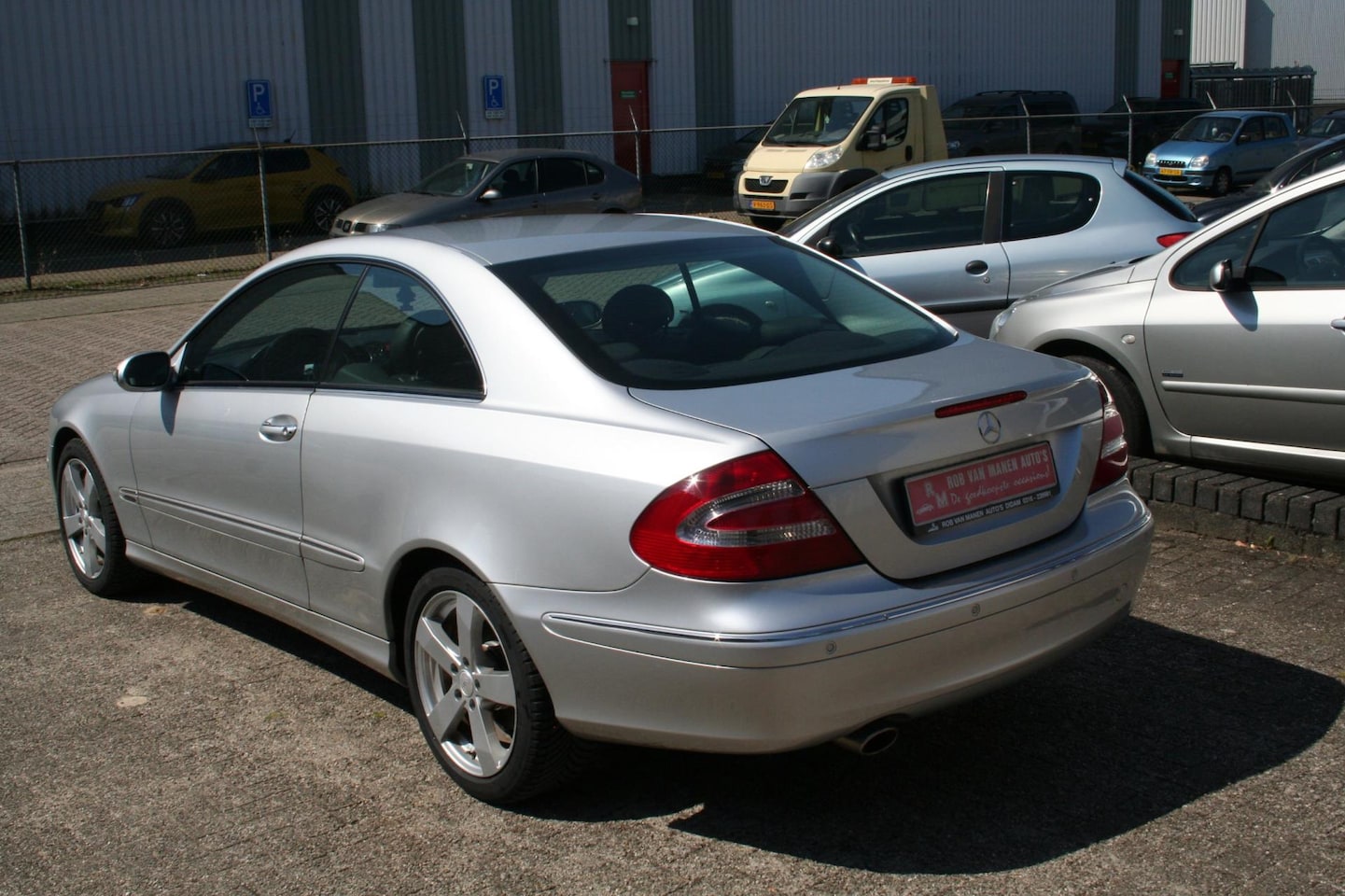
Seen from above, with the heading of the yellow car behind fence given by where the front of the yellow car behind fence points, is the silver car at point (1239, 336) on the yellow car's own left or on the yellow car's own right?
on the yellow car's own left

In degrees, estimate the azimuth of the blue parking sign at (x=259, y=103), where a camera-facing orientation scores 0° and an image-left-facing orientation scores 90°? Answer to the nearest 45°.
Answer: approximately 0°

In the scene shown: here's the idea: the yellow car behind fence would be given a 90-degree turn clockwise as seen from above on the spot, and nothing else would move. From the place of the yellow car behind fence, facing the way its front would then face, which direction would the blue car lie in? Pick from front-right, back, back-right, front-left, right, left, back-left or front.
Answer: back-right

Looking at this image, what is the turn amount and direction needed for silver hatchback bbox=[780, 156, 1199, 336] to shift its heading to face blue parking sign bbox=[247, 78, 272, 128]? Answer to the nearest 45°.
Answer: approximately 45° to its right

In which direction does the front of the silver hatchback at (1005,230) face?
to the viewer's left

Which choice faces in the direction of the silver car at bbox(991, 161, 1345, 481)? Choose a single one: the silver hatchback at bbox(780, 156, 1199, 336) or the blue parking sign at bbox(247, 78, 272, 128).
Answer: the blue parking sign

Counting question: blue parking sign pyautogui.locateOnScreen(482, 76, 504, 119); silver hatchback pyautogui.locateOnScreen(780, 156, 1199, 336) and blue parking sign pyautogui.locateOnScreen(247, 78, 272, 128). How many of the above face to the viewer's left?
1

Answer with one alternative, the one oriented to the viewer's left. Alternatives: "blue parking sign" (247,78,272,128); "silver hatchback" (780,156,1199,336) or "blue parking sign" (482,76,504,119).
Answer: the silver hatchback

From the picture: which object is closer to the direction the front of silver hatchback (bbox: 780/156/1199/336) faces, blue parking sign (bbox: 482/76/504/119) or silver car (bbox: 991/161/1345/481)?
the blue parking sign

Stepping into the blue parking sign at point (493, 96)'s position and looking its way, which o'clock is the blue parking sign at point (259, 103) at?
the blue parking sign at point (259, 103) is roughly at 2 o'clock from the blue parking sign at point (493, 96).
